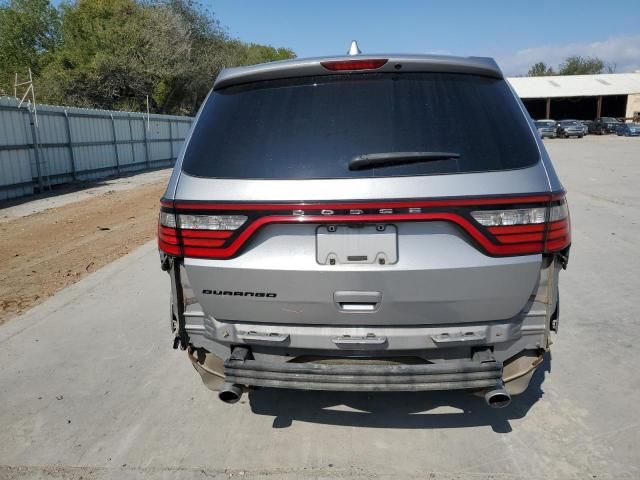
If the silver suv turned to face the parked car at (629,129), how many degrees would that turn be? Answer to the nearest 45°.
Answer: approximately 45° to its right

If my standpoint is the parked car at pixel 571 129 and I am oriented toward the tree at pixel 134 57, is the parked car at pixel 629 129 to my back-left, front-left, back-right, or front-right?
back-left

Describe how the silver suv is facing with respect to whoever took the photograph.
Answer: facing away from the viewer

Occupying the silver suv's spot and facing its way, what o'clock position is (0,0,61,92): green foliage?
The green foliage is roughly at 11 o'clock from the silver suv.

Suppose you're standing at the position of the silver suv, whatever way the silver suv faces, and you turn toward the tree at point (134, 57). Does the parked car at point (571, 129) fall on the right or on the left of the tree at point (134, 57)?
right

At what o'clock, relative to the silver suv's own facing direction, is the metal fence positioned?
The metal fence is roughly at 11 o'clock from the silver suv.
